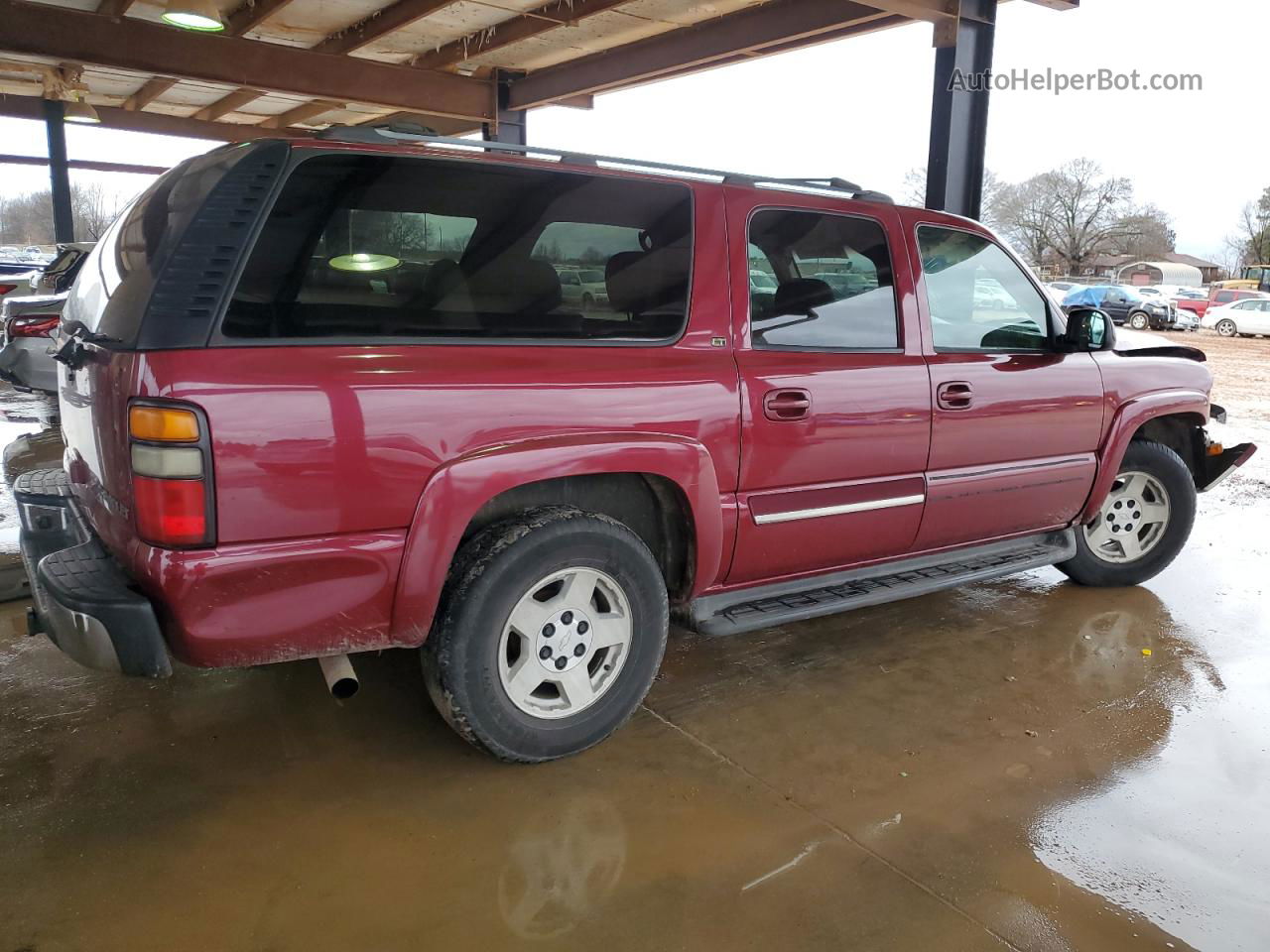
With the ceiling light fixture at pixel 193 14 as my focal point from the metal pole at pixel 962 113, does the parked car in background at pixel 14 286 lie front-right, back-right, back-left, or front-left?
front-right

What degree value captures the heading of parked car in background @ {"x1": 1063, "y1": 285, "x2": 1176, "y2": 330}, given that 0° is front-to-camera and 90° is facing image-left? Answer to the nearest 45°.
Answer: approximately 315°

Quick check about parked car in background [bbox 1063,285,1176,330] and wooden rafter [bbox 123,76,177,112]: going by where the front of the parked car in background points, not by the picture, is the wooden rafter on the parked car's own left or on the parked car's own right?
on the parked car's own right

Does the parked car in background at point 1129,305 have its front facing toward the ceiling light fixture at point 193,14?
no

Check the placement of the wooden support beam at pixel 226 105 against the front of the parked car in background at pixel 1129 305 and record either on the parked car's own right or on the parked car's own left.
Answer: on the parked car's own right

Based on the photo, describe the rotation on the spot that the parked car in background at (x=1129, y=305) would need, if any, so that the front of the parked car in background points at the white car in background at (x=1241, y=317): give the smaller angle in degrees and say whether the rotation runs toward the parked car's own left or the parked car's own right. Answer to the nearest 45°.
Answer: approximately 45° to the parked car's own left

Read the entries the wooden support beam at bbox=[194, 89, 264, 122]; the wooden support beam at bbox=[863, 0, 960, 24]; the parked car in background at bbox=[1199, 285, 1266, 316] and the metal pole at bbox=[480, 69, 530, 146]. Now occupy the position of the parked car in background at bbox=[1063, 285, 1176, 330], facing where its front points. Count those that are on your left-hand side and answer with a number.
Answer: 1

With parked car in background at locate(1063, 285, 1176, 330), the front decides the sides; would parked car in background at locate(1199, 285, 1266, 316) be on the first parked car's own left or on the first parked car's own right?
on the first parked car's own left

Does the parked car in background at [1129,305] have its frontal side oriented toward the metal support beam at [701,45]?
no
